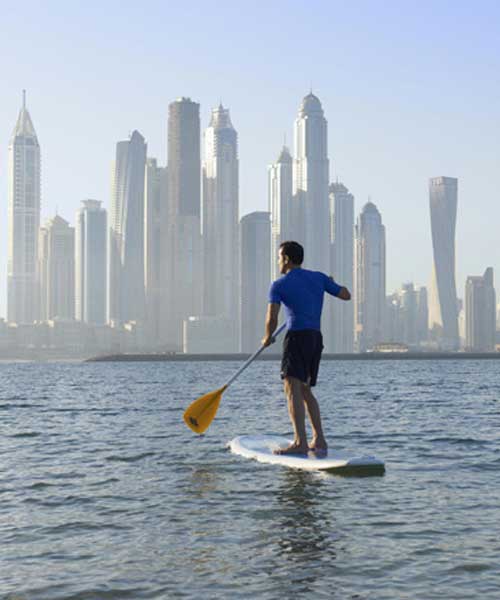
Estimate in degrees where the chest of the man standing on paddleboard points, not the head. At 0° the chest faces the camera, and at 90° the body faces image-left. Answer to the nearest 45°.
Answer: approximately 135°

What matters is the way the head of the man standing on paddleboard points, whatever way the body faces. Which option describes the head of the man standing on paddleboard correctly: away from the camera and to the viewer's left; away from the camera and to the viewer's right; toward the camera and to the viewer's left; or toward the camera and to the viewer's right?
away from the camera and to the viewer's left
